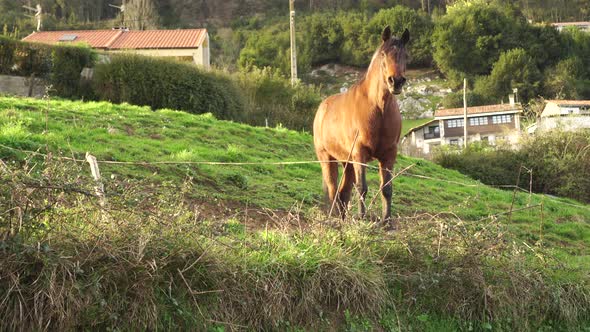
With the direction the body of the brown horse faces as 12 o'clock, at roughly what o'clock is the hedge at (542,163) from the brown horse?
The hedge is roughly at 8 o'clock from the brown horse.

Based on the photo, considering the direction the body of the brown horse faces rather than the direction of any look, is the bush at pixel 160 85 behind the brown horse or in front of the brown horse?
behind

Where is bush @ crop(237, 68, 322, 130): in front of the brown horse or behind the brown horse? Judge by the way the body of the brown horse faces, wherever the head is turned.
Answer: behind

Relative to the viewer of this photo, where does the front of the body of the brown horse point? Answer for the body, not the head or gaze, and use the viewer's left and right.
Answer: facing the viewer and to the right of the viewer

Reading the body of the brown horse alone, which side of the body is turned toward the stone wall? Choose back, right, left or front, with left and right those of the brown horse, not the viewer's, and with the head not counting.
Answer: back
